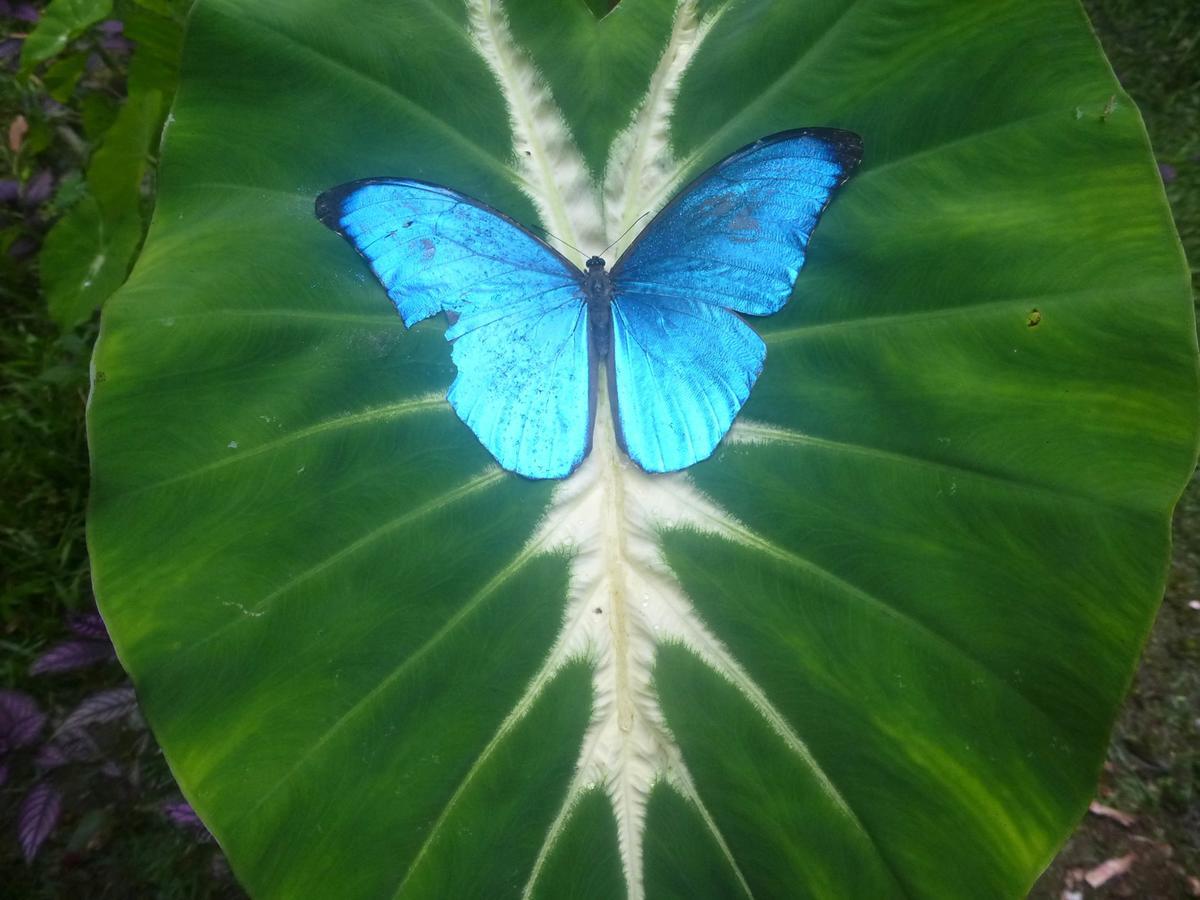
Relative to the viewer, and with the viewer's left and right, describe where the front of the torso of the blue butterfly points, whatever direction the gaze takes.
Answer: facing away from the viewer
